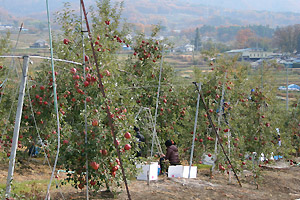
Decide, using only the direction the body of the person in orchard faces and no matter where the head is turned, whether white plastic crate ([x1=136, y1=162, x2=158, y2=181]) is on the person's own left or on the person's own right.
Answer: on the person's own left

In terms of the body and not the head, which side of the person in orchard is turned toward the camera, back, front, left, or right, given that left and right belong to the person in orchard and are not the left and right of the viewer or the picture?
left

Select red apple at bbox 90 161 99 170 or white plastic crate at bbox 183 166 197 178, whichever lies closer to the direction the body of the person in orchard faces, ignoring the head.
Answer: the red apple

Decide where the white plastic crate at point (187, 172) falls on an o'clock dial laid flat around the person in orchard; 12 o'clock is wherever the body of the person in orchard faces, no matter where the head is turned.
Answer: The white plastic crate is roughly at 8 o'clock from the person in orchard.

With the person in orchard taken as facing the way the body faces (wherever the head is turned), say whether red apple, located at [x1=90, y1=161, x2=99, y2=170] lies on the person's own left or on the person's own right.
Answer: on the person's own left
